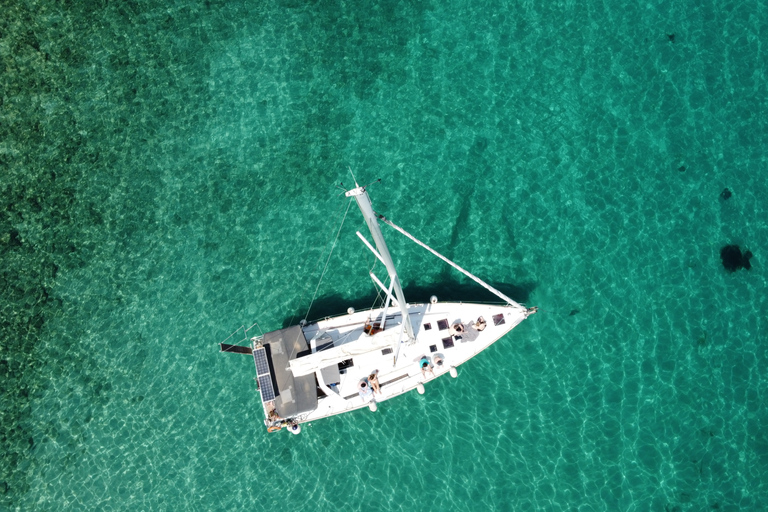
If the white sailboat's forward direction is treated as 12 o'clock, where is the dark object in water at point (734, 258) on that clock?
The dark object in water is roughly at 12 o'clock from the white sailboat.

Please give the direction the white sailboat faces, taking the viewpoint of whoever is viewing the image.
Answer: facing to the right of the viewer
